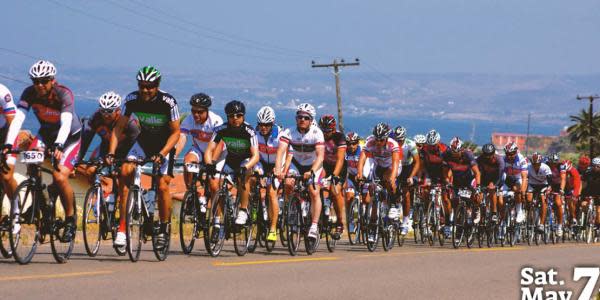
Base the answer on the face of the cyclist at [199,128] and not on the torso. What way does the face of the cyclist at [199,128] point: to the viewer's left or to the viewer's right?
to the viewer's left

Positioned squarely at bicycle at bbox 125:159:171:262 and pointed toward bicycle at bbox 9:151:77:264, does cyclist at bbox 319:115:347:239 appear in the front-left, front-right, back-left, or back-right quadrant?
back-right

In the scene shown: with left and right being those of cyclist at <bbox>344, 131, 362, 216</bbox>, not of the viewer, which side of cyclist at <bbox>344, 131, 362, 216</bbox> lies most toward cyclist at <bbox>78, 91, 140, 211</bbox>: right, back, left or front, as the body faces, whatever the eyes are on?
front

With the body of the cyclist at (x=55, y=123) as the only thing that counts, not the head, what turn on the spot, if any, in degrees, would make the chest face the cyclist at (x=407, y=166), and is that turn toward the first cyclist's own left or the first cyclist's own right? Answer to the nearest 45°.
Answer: approximately 180°

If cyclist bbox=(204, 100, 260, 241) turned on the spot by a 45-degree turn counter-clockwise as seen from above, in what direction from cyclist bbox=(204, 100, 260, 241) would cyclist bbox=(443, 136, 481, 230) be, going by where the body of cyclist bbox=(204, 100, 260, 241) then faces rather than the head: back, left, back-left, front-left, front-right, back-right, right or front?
back-left

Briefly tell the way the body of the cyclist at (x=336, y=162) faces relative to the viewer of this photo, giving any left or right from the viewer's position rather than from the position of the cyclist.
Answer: facing the viewer and to the left of the viewer
